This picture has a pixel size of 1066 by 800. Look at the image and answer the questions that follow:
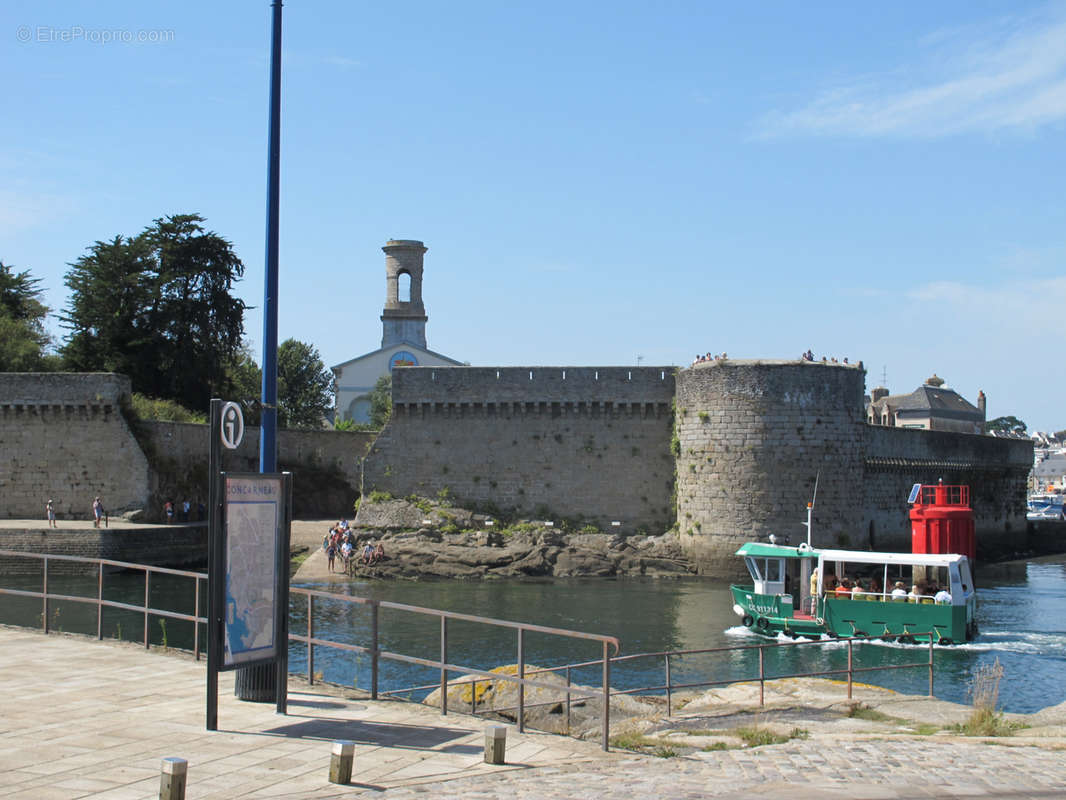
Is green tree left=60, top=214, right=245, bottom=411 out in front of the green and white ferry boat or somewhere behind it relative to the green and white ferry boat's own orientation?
in front

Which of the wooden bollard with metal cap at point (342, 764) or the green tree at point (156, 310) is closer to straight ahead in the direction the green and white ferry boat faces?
the green tree

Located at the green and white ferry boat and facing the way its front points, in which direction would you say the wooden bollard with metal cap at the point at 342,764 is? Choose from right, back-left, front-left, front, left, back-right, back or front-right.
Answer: left

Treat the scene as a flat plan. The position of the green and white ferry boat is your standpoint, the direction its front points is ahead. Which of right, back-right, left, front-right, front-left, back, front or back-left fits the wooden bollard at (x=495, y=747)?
left

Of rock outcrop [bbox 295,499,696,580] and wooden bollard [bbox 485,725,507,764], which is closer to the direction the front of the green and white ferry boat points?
the rock outcrop

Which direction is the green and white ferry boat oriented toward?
to the viewer's left

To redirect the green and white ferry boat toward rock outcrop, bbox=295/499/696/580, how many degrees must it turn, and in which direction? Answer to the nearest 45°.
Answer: approximately 45° to its right

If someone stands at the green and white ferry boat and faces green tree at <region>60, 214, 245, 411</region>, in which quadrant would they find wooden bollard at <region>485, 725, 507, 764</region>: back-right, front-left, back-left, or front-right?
back-left

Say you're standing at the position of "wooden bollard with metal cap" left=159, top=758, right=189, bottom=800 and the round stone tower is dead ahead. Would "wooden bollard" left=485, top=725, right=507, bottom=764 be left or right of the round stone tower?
right

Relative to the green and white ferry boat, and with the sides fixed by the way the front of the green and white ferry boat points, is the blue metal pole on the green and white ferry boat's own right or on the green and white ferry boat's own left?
on the green and white ferry boat's own left

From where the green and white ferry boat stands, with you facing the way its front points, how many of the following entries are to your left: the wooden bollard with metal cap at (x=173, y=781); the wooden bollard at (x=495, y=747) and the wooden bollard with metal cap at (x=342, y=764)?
3

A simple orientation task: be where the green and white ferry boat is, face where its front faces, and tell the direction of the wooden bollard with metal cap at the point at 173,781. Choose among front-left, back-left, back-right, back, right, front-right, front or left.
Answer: left

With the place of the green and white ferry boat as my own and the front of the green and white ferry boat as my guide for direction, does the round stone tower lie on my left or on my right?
on my right
